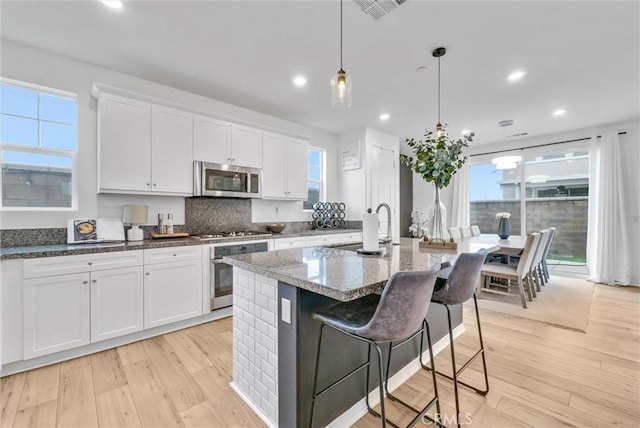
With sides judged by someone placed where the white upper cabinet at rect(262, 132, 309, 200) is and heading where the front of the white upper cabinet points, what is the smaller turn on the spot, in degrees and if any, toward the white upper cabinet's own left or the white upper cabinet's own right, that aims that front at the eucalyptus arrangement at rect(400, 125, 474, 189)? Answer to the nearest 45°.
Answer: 0° — it already faces it

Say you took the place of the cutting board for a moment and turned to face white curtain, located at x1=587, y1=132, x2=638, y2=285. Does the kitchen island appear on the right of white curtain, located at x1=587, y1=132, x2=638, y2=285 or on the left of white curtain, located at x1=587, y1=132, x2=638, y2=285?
right

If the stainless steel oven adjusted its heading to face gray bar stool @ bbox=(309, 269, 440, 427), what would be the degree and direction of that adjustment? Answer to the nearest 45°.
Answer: approximately 45° to its right

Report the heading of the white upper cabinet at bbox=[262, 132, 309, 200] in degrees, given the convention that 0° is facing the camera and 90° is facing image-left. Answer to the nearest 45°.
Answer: approximately 315°

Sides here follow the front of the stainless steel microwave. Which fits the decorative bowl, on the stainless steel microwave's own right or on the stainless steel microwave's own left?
on the stainless steel microwave's own left

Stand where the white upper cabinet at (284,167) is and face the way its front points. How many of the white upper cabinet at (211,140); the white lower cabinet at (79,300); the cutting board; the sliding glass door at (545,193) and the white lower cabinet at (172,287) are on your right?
4

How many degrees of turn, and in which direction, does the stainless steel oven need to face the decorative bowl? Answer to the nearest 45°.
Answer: approximately 90° to its left

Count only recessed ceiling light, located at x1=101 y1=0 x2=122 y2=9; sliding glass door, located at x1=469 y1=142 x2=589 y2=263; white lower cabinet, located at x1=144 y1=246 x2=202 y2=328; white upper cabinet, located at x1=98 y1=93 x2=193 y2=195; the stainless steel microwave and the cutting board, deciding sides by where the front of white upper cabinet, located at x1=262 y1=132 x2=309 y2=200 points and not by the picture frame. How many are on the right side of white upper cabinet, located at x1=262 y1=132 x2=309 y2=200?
5

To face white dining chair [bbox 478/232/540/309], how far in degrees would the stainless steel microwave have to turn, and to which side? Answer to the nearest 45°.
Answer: approximately 45° to its left
